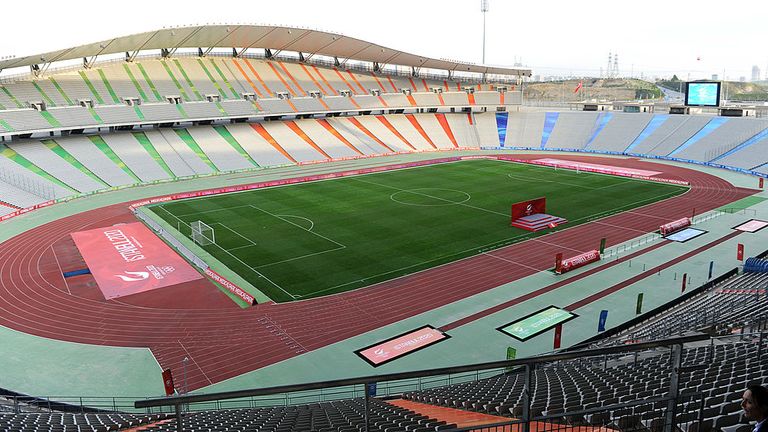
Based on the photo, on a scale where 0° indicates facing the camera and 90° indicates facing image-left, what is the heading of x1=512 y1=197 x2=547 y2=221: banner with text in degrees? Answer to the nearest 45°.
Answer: approximately 315°

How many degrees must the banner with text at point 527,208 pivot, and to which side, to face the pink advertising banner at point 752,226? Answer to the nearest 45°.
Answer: approximately 45° to its left

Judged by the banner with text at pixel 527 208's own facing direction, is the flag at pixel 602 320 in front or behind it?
in front

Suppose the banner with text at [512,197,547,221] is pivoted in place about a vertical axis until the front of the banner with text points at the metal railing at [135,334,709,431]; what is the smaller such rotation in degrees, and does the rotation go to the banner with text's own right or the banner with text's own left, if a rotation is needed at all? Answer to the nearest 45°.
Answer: approximately 45° to the banner with text's own right
